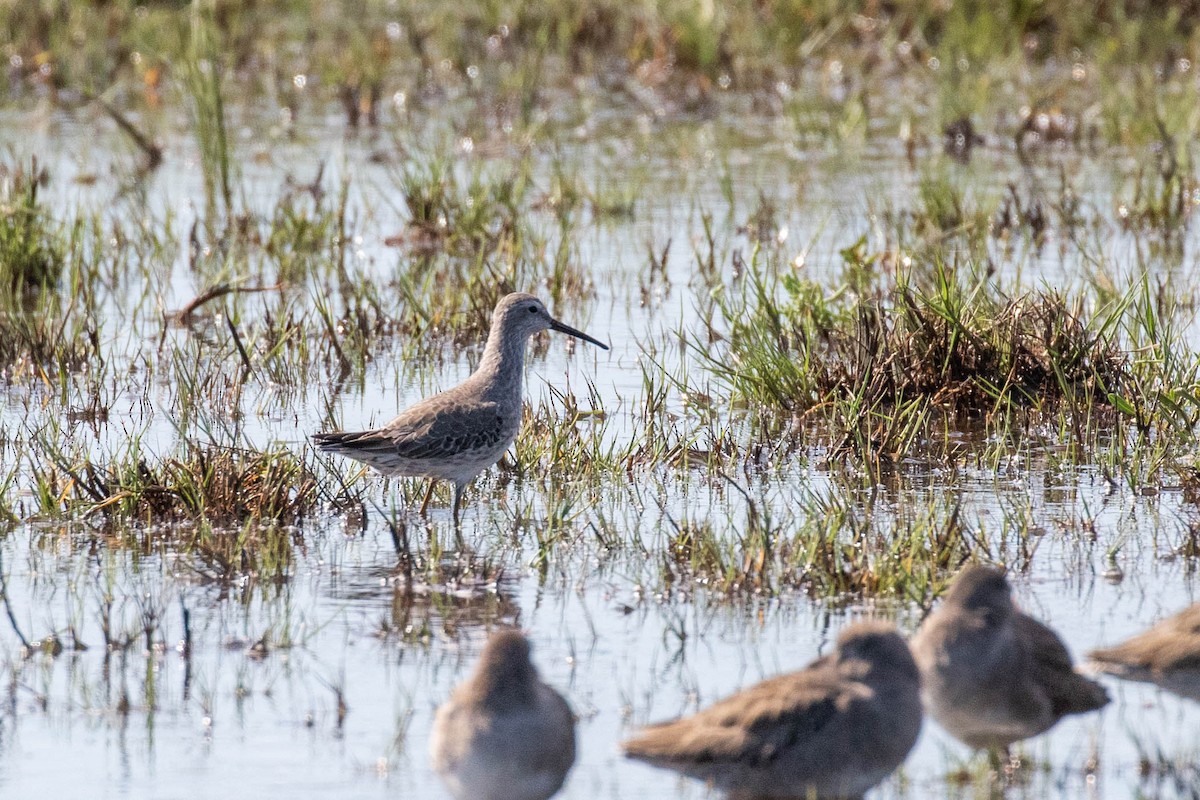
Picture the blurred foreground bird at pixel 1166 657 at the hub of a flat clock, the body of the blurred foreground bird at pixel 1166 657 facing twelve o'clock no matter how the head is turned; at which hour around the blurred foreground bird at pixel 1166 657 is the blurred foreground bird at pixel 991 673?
the blurred foreground bird at pixel 991 673 is roughly at 5 o'clock from the blurred foreground bird at pixel 1166 657.

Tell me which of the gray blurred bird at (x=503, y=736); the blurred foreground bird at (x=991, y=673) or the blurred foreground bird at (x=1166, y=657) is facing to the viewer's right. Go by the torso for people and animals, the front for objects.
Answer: the blurred foreground bird at (x=1166, y=657)

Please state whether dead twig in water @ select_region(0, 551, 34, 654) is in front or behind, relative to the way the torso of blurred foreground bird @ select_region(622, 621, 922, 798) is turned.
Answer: behind

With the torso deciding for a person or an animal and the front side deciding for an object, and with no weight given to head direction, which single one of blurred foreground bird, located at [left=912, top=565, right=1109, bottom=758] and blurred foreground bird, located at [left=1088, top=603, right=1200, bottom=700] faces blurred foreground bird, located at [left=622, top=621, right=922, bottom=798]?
blurred foreground bird, located at [left=912, top=565, right=1109, bottom=758]

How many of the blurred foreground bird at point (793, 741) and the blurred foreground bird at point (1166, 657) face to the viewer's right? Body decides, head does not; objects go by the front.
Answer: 2

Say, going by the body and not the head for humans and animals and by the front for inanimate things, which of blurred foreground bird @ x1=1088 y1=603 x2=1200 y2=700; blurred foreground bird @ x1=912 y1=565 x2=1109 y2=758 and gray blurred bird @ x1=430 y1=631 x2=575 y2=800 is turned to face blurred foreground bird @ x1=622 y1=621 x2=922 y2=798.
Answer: blurred foreground bird @ x1=912 y1=565 x2=1109 y2=758

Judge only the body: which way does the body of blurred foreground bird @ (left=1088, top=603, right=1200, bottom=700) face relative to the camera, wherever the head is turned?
to the viewer's right

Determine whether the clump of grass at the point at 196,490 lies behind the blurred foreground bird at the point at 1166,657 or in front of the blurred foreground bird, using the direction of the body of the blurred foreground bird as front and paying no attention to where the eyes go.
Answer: behind

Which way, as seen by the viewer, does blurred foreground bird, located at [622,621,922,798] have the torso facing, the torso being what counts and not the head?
to the viewer's right

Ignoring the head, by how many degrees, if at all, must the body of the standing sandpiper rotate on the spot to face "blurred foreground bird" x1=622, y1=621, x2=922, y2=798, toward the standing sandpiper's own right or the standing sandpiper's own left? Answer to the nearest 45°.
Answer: approximately 90° to the standing sandpiper's own right

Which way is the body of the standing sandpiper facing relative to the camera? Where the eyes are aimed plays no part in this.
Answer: to the viewer's right

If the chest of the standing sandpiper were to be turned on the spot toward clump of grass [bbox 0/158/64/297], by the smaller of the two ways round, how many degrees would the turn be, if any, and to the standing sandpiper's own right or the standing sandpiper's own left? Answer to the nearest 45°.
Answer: approximately 135° to the standing sandpiper's own left
